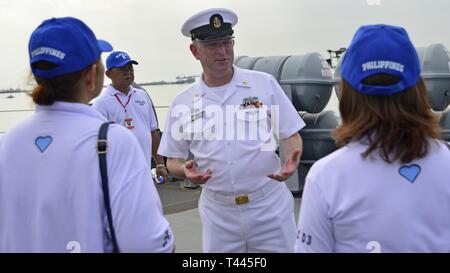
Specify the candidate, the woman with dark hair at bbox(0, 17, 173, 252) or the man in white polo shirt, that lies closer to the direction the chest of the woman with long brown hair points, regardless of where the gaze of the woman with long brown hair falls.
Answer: the man in white polo shirt

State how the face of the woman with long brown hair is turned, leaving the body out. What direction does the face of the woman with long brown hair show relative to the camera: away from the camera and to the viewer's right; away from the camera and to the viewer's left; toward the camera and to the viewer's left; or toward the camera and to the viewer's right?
away from the camera and to the viewer's left

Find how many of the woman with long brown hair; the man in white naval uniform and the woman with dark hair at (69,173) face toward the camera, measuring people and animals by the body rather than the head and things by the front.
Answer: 1

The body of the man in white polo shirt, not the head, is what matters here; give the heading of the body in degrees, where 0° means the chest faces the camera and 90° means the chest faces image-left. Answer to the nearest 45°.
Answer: approximately 315°

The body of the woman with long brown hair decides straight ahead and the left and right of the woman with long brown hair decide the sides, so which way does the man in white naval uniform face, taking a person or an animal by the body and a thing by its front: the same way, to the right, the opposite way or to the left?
the opposite way

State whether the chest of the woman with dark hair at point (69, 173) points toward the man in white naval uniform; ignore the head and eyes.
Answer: yes

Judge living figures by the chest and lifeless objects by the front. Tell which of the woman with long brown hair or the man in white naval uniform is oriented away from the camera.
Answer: the woman with long brown hair

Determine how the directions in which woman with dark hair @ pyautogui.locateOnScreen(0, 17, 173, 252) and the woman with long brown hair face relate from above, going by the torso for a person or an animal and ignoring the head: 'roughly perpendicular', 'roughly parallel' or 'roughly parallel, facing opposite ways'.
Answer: roughly parallel

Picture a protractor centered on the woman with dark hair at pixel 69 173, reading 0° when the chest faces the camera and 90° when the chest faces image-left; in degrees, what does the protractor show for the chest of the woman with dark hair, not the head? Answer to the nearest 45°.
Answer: approximately 225°

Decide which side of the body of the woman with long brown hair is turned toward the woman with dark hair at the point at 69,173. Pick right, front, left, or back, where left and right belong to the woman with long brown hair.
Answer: left

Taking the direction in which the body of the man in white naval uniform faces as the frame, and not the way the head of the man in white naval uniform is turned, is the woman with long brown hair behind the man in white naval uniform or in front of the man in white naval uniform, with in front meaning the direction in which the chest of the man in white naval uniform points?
in front

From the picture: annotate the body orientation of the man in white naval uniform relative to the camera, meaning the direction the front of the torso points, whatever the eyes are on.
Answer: toward the camera

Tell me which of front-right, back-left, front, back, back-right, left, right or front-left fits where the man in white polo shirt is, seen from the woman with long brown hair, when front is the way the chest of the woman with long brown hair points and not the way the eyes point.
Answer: front-left

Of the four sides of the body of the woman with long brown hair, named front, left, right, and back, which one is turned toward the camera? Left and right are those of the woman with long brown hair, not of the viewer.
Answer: back

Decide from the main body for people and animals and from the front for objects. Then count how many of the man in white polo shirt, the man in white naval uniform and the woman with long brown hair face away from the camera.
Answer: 1

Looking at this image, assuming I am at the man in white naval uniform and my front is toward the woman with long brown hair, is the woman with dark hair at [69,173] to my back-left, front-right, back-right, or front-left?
front-right

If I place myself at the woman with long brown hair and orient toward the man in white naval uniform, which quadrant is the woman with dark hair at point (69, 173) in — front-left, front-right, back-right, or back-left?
front-left

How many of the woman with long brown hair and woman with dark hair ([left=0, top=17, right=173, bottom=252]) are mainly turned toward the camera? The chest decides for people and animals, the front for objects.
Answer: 0
